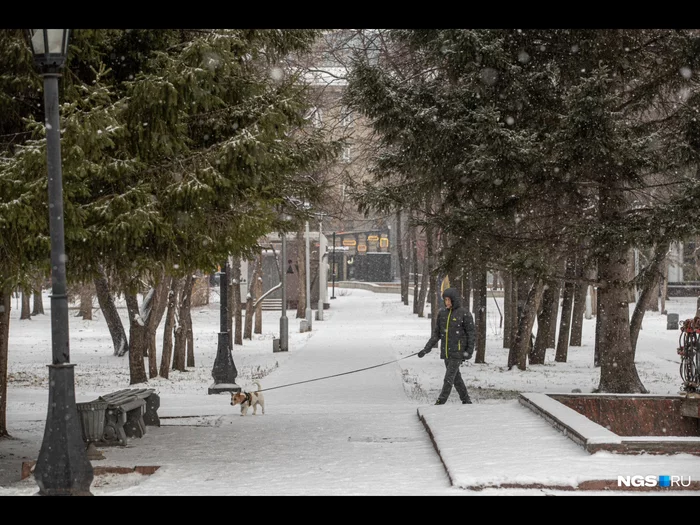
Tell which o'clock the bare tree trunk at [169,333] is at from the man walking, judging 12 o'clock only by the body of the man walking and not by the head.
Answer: The bare tree trunk is roughly at 3 o'clock from the man walking.

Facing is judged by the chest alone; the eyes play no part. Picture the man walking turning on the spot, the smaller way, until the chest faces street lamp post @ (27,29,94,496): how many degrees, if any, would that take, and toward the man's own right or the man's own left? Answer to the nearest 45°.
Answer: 0° — they already face it

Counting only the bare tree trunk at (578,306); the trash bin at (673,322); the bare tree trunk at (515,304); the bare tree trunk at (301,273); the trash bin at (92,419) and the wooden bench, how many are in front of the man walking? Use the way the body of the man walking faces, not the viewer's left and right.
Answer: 2

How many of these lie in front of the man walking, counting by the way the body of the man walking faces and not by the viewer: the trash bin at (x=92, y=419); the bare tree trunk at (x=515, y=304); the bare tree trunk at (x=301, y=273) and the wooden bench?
2

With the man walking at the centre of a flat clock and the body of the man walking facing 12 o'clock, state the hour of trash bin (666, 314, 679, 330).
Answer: The trash bin is roughly at 5 o'clock from the man walking.

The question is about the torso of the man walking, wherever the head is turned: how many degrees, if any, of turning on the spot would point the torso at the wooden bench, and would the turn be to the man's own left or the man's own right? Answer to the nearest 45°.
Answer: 0° — they already face it

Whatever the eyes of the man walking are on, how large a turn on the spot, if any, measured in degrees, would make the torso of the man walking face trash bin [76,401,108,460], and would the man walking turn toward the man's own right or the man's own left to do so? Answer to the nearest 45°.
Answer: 0° — they already face it

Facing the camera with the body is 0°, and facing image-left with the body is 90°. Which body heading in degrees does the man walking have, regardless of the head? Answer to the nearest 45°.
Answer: approximately 45°

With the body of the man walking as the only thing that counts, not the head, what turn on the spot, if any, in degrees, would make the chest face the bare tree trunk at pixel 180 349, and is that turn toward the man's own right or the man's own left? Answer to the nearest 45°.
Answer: approximately 90° to the man's own right

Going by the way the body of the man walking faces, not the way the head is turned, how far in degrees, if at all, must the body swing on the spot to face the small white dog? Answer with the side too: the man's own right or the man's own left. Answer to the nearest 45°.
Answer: approximately 45° to the man's own right

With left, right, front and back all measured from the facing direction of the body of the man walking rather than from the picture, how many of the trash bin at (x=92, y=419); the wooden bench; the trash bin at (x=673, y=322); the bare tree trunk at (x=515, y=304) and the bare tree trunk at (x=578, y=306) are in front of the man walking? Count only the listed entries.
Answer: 2

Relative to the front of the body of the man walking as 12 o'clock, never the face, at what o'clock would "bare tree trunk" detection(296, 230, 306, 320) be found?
The bare tree trunk is roughly at 4 o'clock from the man walking.

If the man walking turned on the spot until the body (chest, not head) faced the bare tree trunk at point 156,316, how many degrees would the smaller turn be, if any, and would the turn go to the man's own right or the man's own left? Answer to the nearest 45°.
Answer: approximately 90° to the man's own right
